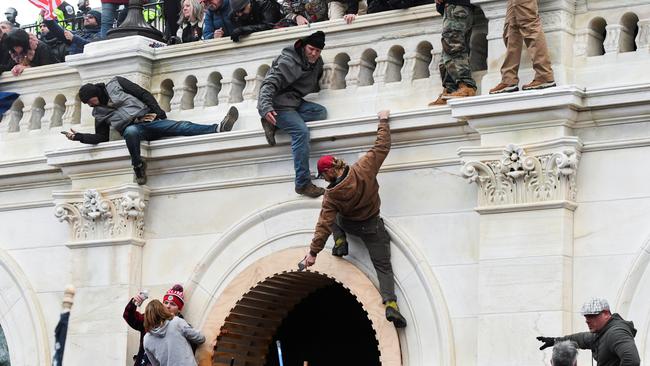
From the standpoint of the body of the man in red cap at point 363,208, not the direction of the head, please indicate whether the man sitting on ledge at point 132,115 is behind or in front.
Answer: in front

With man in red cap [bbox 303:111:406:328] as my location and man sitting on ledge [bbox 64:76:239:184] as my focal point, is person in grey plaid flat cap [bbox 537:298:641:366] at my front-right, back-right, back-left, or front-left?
back-left

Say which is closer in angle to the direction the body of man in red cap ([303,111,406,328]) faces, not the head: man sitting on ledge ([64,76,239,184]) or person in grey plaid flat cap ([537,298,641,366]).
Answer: the man sitting on ledge

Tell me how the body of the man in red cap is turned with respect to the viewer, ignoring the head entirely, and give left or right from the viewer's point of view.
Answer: facing away from the viewer and to the left of the viewer

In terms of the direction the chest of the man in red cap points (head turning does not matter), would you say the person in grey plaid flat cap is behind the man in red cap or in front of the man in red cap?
behind
